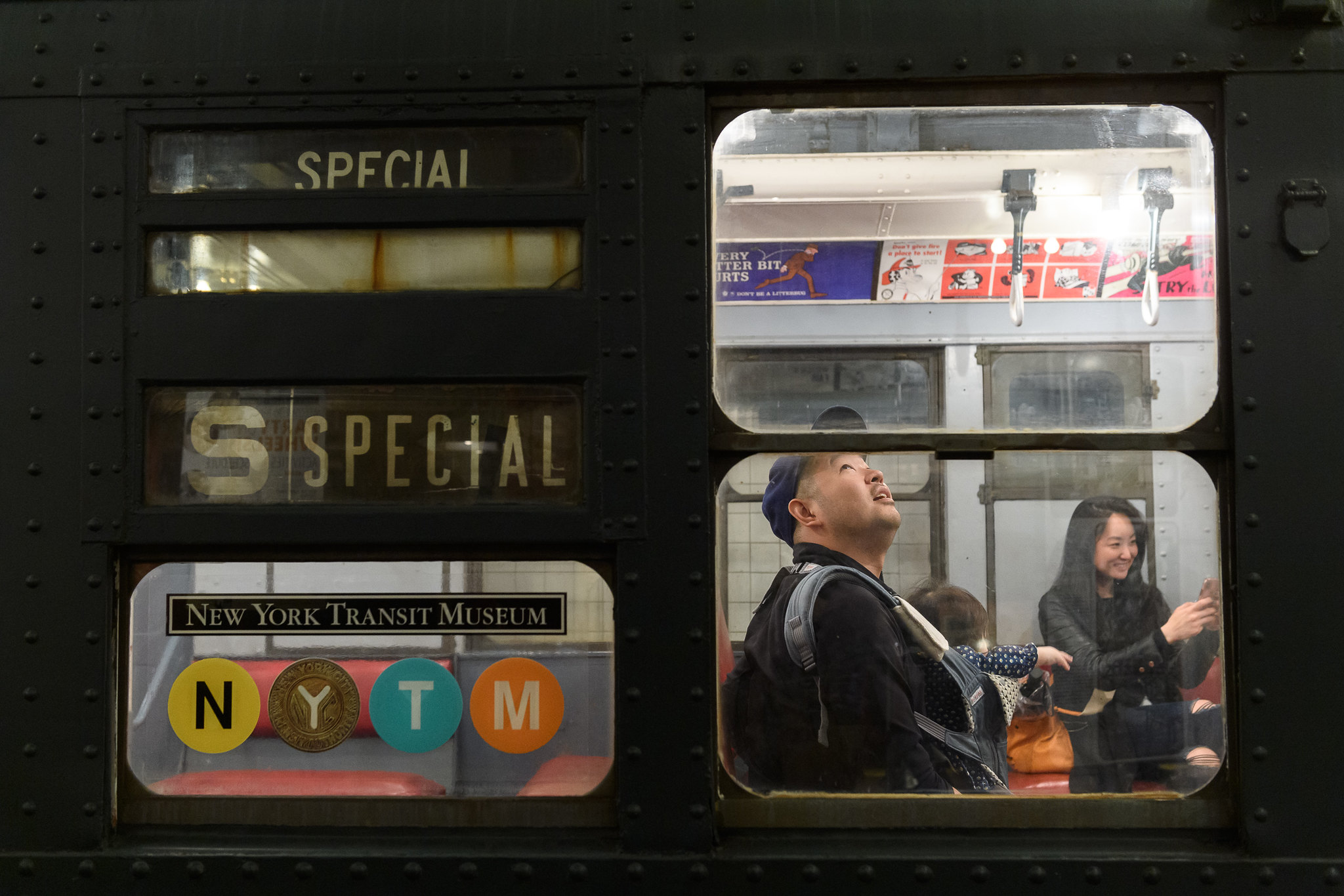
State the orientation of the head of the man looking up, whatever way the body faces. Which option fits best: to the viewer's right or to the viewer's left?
to the viewer's right

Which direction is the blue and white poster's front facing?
toward the camera

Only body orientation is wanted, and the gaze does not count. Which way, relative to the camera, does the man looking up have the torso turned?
to the viewer's right

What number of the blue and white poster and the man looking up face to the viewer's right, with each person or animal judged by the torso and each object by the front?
1

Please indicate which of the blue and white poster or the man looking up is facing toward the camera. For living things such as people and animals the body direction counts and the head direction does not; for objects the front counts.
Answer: the blue and white poster

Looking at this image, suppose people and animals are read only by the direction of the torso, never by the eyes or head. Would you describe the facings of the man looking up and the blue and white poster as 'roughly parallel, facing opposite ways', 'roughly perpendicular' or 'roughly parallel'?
roughly perpendicular
